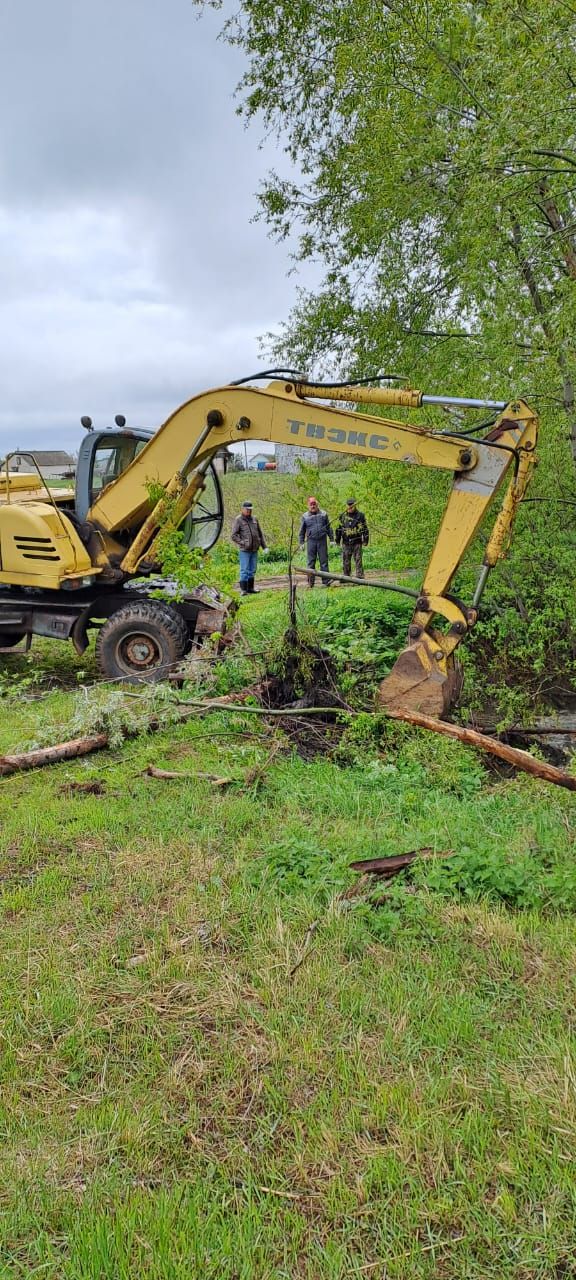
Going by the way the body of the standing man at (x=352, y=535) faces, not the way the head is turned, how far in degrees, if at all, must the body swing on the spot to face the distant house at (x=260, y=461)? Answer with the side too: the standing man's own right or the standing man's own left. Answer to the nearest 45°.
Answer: approximately 180°

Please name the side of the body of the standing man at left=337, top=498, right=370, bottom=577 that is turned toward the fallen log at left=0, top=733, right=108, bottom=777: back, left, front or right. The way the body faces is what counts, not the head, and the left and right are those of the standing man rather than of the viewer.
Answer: front

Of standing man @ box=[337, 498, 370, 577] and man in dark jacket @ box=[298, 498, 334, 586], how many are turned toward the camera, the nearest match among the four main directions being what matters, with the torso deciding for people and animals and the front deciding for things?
2

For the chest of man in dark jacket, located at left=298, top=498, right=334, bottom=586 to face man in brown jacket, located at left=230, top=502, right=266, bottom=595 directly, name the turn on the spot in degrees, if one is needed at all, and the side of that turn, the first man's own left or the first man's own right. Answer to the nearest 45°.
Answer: approximately 45° to the first man's own right

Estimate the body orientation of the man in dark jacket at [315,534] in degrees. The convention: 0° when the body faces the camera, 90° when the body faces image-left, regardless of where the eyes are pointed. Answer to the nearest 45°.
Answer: approximately 0°

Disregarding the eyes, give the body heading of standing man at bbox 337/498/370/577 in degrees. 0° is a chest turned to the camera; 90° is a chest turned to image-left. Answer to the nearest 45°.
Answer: approximately 0°

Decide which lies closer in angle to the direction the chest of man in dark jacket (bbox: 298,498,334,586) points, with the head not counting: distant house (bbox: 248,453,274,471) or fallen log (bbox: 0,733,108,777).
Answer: the fallen log
